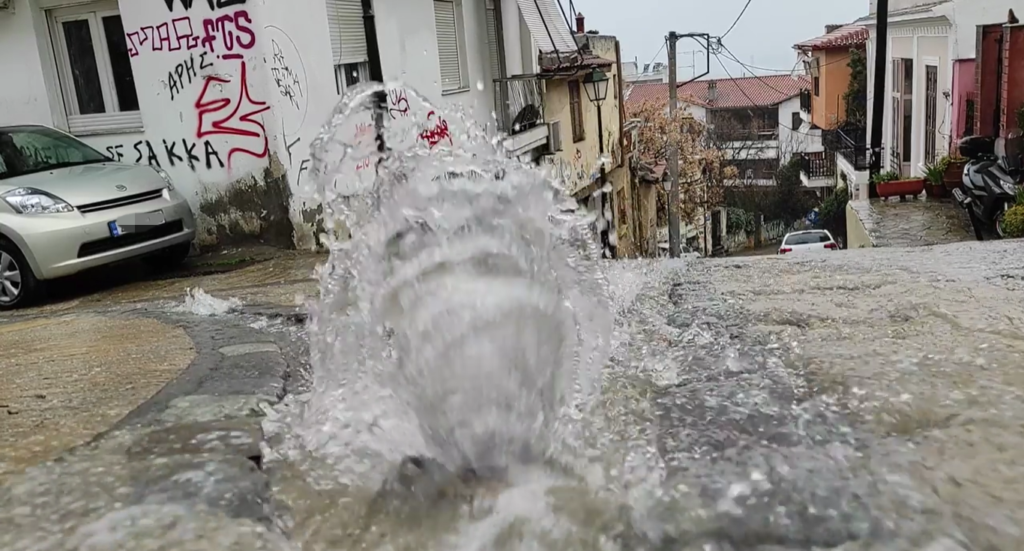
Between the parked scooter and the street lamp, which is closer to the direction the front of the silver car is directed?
the parked scooter

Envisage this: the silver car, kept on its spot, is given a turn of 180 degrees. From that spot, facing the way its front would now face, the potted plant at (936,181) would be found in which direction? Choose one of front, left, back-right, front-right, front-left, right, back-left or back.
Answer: back-right

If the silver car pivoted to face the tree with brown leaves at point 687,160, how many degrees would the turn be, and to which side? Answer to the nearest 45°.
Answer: approximately 90° to its left

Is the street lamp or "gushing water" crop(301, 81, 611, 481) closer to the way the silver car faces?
the gushing water

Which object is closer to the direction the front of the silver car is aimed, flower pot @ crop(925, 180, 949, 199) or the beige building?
the flower pot

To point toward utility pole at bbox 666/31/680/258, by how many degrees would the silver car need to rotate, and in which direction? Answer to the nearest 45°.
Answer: approximately 90° to its left

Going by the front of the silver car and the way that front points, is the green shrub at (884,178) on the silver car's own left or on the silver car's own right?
on the silver car's own left

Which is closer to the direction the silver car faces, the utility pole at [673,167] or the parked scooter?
the parked scooter

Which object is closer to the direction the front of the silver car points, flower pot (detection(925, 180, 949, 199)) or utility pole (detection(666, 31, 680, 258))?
the flower pot

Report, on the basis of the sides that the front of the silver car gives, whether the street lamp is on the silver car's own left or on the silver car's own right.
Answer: on the silver car's own left

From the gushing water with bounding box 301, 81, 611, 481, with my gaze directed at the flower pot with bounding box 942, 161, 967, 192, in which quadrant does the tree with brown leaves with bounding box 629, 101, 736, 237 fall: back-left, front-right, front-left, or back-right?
front-left

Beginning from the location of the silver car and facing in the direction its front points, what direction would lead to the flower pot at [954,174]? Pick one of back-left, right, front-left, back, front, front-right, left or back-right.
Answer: front-left

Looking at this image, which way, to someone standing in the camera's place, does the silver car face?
facing the viewer and to the right of the viewer

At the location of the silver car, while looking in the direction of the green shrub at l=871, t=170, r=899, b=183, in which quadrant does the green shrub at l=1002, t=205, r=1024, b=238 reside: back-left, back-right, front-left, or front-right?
front-right

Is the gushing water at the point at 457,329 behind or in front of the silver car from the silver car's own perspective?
in front
